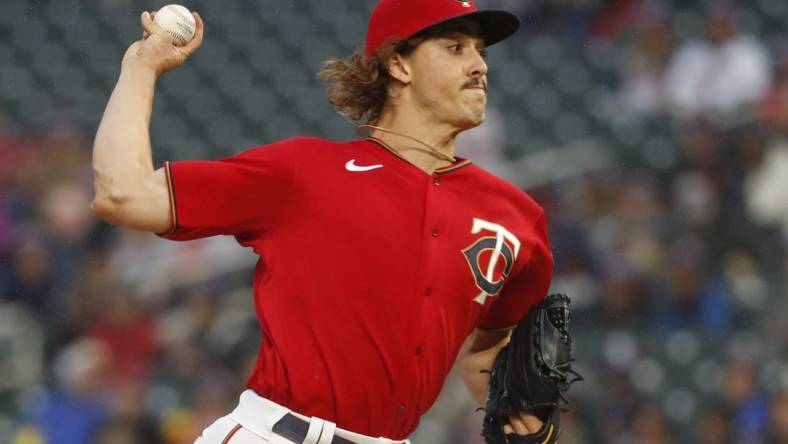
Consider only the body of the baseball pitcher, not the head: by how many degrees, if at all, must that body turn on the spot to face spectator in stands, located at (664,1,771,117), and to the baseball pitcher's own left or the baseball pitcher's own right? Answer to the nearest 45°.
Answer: approximately 90° to the baseball pitcher's own left

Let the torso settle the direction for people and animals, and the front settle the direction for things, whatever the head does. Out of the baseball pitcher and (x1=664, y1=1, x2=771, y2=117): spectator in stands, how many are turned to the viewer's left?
0

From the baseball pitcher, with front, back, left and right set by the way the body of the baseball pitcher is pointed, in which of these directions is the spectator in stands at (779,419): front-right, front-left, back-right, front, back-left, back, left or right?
left

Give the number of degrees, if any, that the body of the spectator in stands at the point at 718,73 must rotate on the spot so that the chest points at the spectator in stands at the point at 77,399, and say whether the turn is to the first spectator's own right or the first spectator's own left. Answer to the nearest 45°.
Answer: approximately 45° to the first spectator's own right

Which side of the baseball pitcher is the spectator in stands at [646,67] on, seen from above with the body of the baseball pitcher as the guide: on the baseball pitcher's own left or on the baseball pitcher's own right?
on the baseball pitcher's own left

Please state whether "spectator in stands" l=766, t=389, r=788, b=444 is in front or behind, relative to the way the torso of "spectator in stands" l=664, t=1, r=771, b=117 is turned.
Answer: in front

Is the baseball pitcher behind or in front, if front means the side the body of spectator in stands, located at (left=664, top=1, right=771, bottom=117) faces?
in front

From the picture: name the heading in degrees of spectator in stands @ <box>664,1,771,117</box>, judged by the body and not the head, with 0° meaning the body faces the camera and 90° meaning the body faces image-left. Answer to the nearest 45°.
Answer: approximately 0°

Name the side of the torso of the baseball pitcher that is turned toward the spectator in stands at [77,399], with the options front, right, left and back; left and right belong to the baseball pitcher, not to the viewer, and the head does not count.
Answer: back
